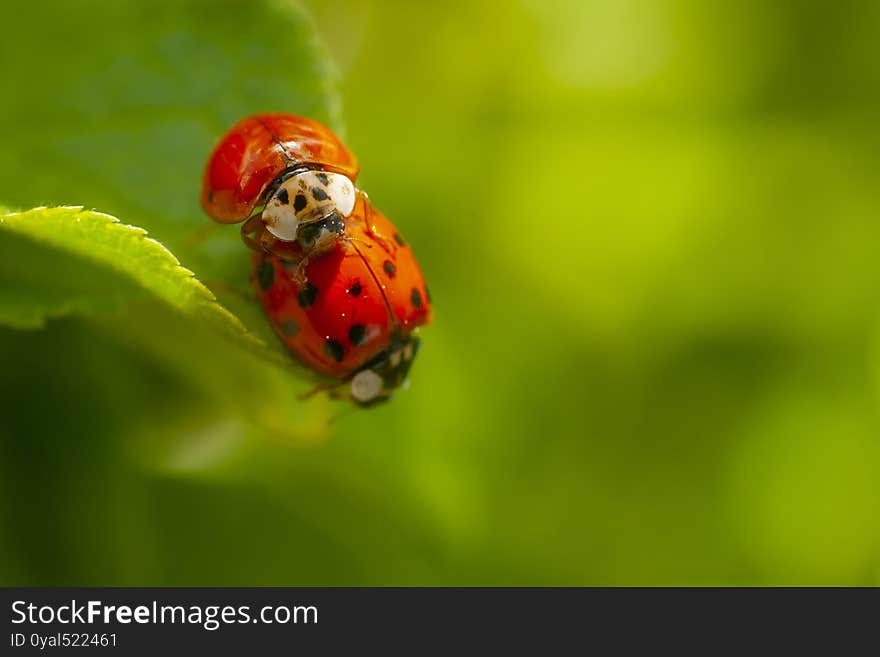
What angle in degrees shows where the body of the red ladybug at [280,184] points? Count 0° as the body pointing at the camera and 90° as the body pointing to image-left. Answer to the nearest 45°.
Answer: approximately 315°
